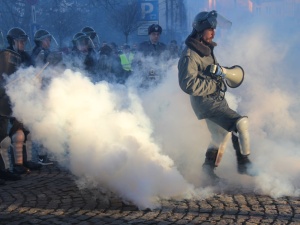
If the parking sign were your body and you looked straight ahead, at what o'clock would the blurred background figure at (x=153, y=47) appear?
The blurred background figure is roughly at 12 o'clock from the parking sign.

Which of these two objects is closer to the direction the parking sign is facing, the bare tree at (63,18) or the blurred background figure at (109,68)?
the blurred background figure

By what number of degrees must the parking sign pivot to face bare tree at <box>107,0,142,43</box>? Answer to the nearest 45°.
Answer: approximately 180°

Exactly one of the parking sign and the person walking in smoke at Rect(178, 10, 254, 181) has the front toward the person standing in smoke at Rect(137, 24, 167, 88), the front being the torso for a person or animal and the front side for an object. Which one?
the parking sign

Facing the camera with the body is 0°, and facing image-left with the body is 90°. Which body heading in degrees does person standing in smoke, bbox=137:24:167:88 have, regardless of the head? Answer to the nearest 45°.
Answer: approximately 0°

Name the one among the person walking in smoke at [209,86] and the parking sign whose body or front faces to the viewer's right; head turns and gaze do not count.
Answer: the person walking in smoke

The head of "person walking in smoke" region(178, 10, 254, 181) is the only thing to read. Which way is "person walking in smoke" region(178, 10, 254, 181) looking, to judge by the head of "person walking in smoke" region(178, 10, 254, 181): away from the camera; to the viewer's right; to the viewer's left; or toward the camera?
to the viewer's right

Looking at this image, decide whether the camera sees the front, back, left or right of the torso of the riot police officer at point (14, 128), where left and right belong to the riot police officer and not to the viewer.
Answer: right

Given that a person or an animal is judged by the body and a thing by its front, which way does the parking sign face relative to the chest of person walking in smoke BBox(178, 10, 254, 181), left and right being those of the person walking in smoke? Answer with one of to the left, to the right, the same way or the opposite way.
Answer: to the right

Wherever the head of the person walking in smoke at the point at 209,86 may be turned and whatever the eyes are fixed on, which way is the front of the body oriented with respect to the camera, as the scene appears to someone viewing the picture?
to the viewer's right

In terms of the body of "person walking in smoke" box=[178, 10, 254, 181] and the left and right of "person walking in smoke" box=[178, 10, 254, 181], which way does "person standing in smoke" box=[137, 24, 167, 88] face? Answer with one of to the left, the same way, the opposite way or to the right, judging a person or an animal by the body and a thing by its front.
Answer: to the right

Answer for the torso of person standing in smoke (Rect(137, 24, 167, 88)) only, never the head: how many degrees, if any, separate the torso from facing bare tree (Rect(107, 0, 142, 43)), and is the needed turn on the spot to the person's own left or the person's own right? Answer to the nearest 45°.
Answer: approximately 180°

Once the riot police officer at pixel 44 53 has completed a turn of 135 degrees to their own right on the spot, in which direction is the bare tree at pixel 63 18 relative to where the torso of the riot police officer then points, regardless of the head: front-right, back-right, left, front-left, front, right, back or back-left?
right

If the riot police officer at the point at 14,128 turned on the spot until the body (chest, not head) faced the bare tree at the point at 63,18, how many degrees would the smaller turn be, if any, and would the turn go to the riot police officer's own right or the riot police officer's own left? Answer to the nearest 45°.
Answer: approximately 90° to the riot police officer's own left
